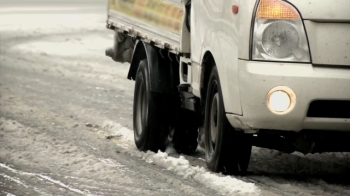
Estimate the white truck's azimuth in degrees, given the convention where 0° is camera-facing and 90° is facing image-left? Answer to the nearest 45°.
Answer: approximately 0°
